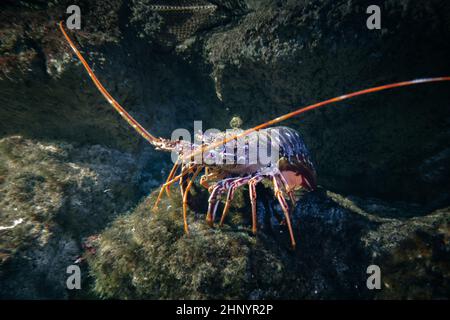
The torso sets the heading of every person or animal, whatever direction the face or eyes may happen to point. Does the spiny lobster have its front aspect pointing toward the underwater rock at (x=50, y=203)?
yes

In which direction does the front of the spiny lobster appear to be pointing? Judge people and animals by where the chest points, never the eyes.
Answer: to the viewer's left
